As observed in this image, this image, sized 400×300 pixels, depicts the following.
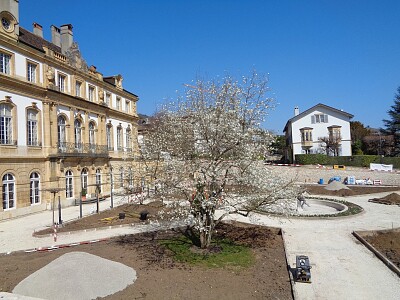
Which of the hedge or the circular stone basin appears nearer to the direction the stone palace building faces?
the circular stone basin

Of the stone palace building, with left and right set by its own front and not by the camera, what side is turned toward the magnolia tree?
front

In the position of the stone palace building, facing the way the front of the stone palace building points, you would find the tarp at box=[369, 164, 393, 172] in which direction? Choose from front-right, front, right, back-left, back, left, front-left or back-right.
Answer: front-left

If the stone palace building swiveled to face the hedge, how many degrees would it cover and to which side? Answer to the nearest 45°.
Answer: approximately 45° to its left

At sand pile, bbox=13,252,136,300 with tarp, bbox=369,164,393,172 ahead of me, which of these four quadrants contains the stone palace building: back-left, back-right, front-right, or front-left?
front-left

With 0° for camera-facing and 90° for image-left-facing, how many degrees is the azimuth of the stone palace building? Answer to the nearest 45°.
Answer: approximately 315°

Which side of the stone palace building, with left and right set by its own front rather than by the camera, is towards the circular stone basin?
front

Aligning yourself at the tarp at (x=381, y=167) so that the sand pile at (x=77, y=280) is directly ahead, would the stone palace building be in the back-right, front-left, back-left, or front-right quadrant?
front-right

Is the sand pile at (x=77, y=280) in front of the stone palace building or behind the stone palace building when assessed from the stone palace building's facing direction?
in front
